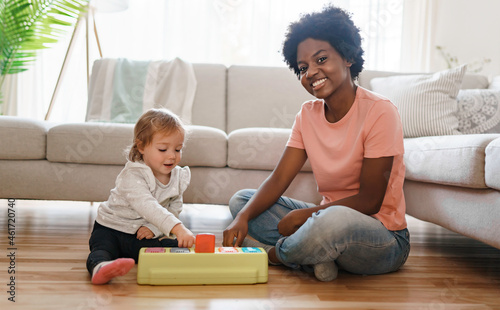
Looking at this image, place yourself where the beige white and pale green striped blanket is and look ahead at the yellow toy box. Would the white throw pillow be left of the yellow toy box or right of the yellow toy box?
left

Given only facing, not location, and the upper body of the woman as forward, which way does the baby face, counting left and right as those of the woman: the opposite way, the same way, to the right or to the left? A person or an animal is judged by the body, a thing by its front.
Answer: to the left

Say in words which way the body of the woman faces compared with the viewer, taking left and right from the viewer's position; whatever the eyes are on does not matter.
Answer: facing the viewer and to the left of the viewer

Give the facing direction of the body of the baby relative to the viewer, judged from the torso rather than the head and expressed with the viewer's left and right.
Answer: facing the viewer and to the right of the viewer

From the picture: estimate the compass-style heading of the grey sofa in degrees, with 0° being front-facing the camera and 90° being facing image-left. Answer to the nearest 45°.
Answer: approximately 0°

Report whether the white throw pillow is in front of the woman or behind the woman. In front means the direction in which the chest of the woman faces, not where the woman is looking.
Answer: behind

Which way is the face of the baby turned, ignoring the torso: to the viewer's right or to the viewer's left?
to the viewer's right

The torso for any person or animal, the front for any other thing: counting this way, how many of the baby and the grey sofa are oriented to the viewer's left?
0

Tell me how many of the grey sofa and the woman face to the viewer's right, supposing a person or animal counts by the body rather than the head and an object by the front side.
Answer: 0

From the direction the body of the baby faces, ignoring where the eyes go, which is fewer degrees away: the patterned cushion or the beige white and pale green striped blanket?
the patterned cushion
